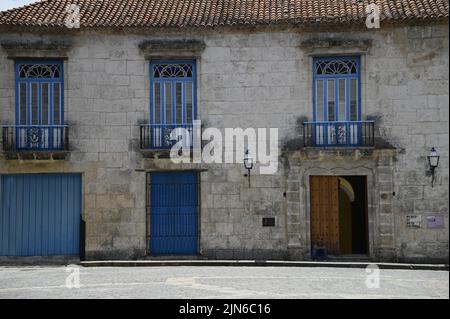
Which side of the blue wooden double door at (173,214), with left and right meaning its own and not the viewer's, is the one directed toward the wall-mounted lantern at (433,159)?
left

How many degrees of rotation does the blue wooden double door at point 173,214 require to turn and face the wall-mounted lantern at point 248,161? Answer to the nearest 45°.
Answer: approximately 90° to its left

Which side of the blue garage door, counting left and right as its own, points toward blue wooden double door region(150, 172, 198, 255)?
left

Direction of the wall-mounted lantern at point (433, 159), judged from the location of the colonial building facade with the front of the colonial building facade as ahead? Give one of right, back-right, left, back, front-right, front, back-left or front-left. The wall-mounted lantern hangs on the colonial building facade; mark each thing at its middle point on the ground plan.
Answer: left

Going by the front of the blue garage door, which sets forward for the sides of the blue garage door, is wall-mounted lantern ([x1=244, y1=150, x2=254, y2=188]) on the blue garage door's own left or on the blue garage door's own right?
on the blue garage door's own left

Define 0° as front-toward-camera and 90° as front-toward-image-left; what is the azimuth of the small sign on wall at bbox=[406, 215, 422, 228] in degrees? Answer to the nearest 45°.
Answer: approximately 0°
